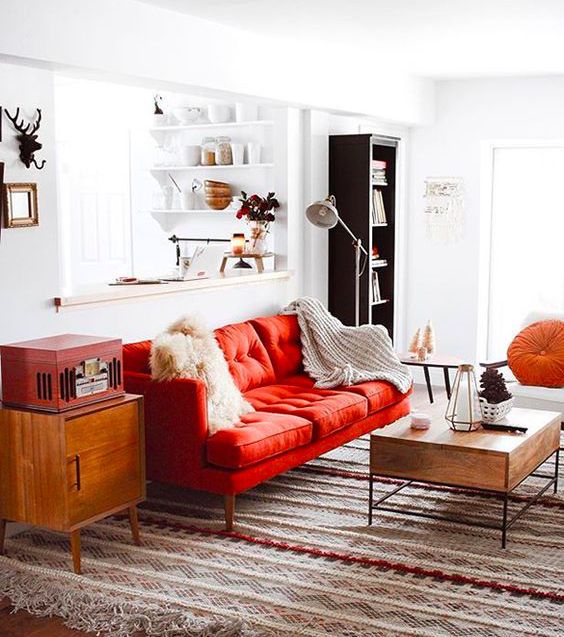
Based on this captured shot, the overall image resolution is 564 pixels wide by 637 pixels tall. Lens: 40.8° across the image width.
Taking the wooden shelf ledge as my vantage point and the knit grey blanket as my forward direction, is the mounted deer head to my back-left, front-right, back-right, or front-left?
back-right

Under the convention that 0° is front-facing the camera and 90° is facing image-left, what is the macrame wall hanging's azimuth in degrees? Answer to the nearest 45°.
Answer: approximately 0°

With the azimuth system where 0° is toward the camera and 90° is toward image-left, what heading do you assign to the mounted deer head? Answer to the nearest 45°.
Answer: approximately 315°

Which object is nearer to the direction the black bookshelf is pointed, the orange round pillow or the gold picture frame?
the orange round pillow

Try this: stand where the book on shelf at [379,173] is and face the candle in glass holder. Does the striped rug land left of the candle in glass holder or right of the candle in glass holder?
left

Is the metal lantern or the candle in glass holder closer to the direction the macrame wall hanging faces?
the metal lantern

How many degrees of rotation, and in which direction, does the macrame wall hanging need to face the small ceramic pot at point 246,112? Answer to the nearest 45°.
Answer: approximately 45° to its right

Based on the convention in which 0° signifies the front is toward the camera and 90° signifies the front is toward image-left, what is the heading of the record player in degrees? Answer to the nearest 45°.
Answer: approximately 315°
